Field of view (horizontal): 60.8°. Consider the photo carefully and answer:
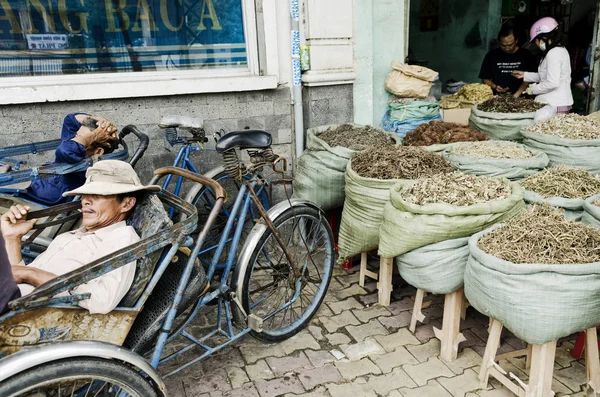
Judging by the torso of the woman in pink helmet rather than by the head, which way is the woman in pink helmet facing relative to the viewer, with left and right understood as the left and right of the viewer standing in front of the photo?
facing to the left of the viewer

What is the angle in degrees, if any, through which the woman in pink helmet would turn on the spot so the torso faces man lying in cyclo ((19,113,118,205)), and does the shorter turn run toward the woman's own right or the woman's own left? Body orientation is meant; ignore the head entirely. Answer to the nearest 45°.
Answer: approximately 45° to the woman's own left

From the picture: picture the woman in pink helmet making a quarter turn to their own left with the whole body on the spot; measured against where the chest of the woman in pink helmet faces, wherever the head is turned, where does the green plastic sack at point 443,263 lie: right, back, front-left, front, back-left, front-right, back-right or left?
front

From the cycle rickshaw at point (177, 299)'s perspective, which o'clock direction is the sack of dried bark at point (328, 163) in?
The sack of dried bark is roughly at 6 o'clock from the cycle rickshaw.

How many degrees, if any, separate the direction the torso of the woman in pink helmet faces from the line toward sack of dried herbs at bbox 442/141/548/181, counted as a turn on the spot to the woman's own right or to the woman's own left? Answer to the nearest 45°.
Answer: approximately 90° to the woman's own left

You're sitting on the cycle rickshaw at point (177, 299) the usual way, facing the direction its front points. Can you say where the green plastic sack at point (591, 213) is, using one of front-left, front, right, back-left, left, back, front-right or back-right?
back-left

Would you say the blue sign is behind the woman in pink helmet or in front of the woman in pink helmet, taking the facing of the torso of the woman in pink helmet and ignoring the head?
in front

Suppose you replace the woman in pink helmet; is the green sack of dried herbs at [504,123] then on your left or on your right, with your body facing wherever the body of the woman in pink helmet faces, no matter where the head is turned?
on your left

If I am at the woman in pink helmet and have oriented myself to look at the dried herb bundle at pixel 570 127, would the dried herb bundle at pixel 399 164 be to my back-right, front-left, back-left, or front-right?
front-right

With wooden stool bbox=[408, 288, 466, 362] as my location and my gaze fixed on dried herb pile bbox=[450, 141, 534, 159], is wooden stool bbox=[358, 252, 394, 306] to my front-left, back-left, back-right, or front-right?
front-left

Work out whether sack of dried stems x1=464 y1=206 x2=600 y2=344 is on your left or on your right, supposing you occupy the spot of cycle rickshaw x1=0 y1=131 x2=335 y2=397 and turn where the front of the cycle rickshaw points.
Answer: on your left

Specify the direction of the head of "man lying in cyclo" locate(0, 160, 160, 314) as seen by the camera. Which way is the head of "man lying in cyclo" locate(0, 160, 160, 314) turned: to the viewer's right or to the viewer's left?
to the viewer's left

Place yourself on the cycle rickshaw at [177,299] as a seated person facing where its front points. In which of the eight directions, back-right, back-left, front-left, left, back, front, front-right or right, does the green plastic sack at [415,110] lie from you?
back
